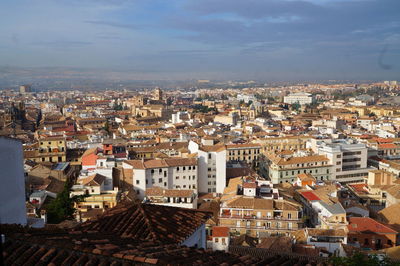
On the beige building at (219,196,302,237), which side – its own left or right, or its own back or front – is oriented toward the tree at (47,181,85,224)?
right

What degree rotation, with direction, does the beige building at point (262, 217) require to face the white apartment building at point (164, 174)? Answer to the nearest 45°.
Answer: approximately 135° to its right

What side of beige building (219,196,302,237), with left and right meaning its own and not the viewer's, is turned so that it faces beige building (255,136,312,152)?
back

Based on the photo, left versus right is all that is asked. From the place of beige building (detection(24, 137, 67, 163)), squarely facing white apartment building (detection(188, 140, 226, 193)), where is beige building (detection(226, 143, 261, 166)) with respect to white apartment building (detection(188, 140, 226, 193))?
left

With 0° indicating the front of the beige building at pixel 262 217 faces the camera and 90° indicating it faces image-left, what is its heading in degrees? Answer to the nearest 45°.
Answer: approximately 0°

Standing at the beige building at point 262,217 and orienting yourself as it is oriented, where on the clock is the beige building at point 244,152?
the beige building at point 244,152 is roughly at 6 o'clock from the beige building at point 262,217.

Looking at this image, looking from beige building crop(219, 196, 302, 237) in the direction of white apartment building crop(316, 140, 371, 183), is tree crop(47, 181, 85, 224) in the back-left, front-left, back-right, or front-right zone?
back-left

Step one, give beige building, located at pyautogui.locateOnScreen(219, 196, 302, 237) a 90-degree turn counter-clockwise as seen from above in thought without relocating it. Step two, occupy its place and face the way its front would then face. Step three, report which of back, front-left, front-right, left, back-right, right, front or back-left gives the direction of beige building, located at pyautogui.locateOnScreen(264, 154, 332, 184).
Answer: left

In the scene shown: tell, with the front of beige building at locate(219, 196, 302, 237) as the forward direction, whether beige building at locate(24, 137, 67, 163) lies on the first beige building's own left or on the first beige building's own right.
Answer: on the first beige building's own right
